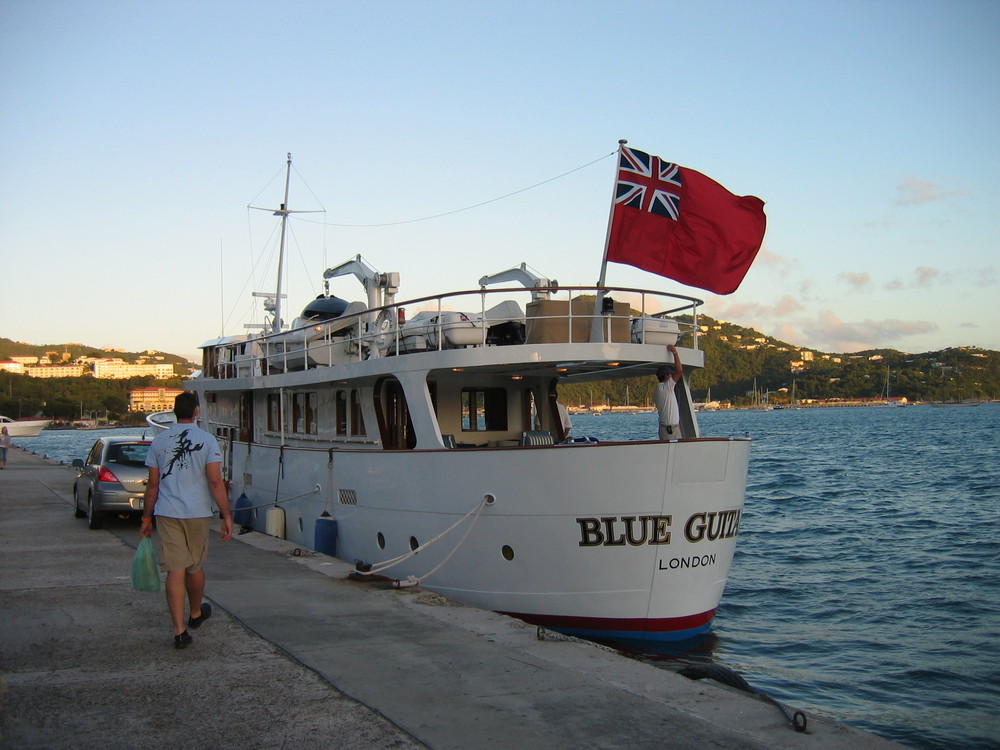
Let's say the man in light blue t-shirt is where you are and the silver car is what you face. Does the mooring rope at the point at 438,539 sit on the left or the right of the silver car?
right

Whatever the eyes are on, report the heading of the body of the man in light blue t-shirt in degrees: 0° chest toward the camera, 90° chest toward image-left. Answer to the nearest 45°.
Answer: approximately 180°

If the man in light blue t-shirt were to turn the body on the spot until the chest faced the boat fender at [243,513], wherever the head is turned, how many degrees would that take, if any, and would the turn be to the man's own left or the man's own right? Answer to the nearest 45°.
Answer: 0° — they already face it

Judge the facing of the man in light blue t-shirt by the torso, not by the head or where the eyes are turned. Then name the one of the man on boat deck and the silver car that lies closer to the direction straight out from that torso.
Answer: the silver car

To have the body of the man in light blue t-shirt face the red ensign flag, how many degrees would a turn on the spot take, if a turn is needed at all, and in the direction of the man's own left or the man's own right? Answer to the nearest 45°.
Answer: approximately 45° to the man's own right

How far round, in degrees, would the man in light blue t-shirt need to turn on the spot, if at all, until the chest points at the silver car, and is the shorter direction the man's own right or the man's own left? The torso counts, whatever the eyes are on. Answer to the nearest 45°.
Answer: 0° — they already face it

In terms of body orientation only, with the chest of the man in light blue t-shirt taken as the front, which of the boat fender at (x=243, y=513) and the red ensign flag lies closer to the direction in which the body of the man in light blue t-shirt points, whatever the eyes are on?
the boat fender

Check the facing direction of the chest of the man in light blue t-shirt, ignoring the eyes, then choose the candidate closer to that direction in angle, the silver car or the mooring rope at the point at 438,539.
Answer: the silver car

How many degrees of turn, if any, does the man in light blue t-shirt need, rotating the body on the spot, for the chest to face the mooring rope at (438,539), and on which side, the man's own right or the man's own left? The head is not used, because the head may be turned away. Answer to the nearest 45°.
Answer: approximately 45° to the man's own right
